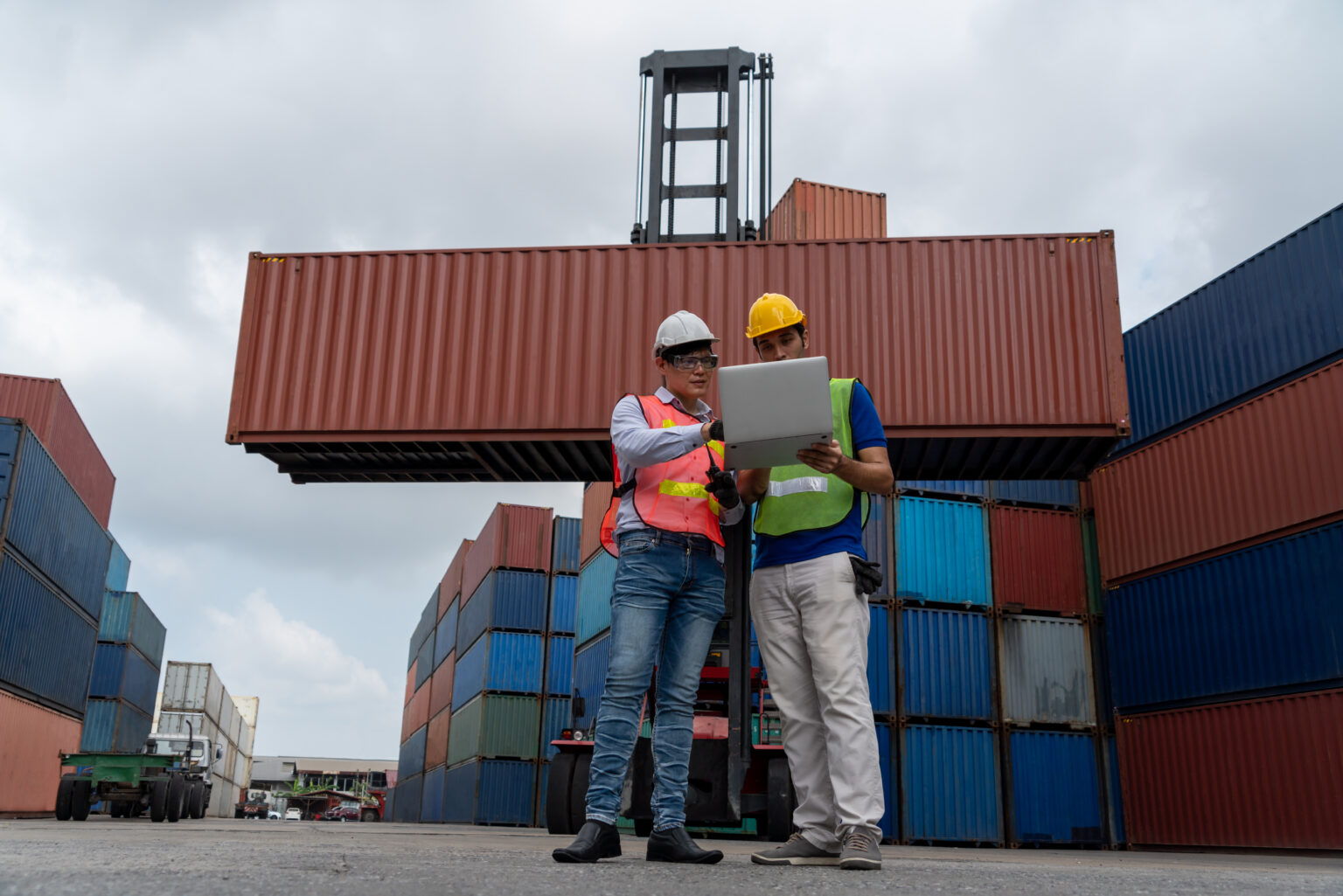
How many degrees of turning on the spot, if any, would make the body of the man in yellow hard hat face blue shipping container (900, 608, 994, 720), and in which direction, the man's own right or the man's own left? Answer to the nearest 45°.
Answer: approximately 135° to the man's own right

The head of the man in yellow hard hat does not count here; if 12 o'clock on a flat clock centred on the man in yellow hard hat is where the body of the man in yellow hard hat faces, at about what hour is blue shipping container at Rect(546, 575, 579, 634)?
The blue shipping container is roughly at 4 o'clock from the man in yellow hard hat.

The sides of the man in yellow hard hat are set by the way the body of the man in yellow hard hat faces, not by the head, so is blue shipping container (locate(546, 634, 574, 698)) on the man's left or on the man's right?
on the man's right

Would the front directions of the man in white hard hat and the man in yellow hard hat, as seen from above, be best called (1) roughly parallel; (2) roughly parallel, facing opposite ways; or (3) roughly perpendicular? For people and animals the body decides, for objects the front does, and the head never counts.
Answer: roughly perpendicular

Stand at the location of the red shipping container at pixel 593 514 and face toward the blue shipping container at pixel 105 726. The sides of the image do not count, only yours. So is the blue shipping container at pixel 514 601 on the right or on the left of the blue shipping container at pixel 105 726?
right

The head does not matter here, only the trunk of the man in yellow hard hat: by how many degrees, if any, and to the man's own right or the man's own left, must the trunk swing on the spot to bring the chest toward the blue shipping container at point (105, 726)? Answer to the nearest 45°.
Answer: approximately 90° to the man's own right

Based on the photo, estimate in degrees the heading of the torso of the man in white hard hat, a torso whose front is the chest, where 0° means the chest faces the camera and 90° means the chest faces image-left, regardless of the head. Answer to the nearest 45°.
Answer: approximately 315°

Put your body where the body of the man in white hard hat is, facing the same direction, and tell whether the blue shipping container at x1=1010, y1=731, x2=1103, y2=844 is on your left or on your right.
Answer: on your left

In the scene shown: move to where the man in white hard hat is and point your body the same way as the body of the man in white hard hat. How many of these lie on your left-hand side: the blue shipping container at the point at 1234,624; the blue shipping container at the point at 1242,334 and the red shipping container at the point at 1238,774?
3

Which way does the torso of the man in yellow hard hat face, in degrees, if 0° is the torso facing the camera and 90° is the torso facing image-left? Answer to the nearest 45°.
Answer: approximately 45°

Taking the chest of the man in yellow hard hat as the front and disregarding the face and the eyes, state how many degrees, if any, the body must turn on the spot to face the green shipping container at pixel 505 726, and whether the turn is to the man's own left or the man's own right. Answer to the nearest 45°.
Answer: approximately 135° to the man's own right
